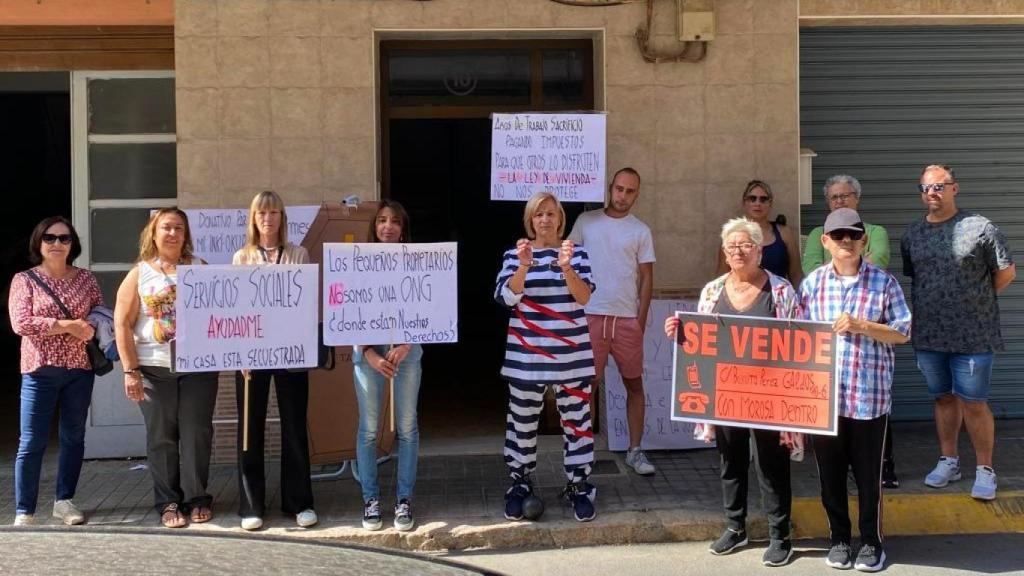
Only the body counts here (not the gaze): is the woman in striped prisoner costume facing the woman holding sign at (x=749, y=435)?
no

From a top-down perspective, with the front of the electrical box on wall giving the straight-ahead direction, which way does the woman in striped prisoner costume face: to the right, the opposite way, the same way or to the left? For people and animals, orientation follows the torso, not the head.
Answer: the same way

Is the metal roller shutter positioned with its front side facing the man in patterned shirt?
yes

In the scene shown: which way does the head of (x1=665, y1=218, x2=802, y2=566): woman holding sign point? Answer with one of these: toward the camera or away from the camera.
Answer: toward the camera

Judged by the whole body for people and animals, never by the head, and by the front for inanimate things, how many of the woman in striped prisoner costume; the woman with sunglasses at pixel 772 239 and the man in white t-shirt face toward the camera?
3

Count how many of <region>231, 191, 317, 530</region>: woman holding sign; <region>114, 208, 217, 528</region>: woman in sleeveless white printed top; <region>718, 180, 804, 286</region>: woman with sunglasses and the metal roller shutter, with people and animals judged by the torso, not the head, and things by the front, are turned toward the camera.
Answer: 4

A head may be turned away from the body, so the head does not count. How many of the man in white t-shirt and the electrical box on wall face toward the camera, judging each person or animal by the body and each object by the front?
2

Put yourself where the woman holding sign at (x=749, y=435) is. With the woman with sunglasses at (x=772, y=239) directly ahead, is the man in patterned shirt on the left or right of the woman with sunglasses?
right

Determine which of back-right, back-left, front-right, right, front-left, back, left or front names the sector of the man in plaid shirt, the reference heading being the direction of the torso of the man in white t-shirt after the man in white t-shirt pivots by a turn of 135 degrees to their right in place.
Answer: back

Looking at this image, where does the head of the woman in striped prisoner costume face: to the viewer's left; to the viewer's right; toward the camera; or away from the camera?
toward the camera

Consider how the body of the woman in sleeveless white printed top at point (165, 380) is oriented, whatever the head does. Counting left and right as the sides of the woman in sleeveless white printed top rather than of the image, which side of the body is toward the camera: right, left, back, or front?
front

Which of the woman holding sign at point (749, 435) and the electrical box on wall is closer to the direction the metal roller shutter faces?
the woman holding sign

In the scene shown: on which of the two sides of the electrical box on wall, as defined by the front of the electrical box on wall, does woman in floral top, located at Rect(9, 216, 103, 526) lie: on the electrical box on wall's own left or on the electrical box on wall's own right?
on the electrical box on wall's own right

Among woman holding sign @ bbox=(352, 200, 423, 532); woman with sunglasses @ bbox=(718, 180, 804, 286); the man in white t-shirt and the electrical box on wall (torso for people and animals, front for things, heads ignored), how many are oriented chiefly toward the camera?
4

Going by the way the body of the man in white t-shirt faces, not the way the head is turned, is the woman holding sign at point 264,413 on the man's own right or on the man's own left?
on the man's own right

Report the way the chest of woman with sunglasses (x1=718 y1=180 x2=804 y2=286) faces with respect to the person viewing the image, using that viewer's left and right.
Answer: facing the viewer

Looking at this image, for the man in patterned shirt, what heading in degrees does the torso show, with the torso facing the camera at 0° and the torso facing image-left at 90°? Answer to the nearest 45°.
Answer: approximately 45°
